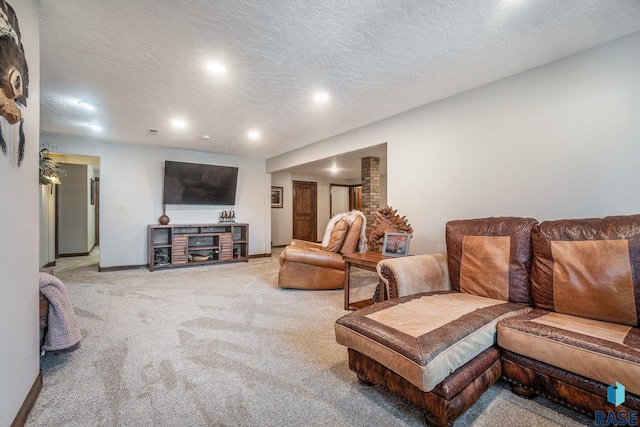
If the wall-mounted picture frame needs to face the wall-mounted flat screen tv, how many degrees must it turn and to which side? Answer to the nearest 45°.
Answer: approximately 45° to its right

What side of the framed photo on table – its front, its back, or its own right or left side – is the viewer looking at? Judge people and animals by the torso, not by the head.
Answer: front

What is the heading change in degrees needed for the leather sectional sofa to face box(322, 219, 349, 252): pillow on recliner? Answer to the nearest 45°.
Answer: approximately 90° to its right

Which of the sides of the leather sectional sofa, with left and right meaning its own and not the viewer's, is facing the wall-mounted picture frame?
right

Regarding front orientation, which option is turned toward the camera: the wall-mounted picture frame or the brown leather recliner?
the wall-mounted picture frame

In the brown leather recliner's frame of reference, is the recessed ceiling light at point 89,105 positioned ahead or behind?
ahead

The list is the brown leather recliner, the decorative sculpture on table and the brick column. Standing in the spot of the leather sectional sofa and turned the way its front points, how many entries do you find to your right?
3

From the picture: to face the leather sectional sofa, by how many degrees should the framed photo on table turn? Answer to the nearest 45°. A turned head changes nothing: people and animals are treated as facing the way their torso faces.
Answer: approximately 45° to its left

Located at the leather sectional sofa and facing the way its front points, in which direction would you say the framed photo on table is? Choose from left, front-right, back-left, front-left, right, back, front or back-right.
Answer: right

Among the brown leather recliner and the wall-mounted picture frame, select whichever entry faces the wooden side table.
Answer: the wall-mounted picture frame

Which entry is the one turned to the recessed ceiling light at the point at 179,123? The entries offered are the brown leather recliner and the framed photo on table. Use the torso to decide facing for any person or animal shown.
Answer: the brown leather recliner

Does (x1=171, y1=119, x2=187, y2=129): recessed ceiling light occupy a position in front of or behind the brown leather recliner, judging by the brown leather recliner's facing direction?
in front

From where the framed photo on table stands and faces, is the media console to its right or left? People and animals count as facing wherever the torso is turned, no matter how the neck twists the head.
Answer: on its right

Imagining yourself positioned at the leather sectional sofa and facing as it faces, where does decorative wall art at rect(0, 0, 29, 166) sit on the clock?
The decorative wall art is roughly at 12 o'clock from the leather sectional sofa.

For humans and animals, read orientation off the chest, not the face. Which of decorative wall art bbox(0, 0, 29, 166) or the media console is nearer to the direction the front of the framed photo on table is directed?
the decorative wall art

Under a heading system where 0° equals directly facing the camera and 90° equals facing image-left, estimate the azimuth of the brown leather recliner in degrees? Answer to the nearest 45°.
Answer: approximately 90°

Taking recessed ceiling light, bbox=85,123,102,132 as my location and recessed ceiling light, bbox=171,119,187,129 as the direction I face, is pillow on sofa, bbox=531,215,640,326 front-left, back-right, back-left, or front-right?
front-right

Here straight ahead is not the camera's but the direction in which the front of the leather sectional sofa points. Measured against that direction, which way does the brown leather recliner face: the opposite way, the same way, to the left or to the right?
the same way

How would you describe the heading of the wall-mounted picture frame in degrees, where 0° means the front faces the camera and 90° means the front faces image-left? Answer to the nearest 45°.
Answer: approximately 0°

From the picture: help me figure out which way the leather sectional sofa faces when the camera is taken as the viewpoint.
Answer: facing the viewer and to the left of the viewer
